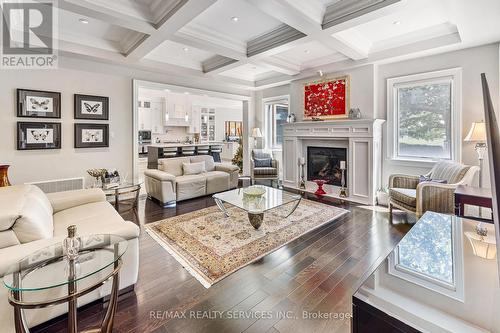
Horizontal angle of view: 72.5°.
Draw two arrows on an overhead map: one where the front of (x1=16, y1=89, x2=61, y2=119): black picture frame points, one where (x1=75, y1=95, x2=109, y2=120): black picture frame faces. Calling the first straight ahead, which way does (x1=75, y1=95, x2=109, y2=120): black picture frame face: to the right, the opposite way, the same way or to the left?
the same way

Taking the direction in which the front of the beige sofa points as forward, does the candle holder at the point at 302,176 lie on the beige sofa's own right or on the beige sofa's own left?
on the beige sofa's own left

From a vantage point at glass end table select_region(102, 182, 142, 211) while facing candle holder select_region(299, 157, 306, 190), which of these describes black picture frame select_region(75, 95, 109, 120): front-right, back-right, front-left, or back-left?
back-left

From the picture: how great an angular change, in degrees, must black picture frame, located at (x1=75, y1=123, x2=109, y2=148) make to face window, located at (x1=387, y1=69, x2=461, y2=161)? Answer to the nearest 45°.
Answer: approximately 45° to its left

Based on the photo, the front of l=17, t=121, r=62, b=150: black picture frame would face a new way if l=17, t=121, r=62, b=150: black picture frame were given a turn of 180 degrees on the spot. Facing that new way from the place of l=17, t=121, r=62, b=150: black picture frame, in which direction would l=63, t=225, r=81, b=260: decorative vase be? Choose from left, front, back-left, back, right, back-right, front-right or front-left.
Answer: back

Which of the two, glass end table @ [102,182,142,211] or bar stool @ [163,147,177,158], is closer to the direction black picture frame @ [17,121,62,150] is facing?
the glass end table

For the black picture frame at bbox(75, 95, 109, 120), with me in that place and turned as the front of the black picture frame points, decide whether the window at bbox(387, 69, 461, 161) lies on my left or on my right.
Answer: on my left

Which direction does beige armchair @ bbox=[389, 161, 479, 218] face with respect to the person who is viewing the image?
facing the viewer and to the left of the viewer

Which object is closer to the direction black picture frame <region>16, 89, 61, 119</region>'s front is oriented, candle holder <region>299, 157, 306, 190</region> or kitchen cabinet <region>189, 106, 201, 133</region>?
the candle holder

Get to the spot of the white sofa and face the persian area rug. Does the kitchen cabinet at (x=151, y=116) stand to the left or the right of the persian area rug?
left

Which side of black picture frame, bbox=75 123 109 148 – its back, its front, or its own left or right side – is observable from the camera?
front

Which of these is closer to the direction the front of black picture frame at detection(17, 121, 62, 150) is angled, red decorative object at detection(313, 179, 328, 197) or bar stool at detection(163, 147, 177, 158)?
the red decorative object

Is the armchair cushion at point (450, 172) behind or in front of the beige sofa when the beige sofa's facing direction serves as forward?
in front

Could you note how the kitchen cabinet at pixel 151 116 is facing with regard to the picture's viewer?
facing the viewer

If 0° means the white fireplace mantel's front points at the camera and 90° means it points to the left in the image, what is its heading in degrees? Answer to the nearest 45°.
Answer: approximately 45°

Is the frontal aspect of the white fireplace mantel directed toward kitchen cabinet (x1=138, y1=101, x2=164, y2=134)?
no

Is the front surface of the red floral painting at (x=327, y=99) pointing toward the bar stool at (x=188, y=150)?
no
